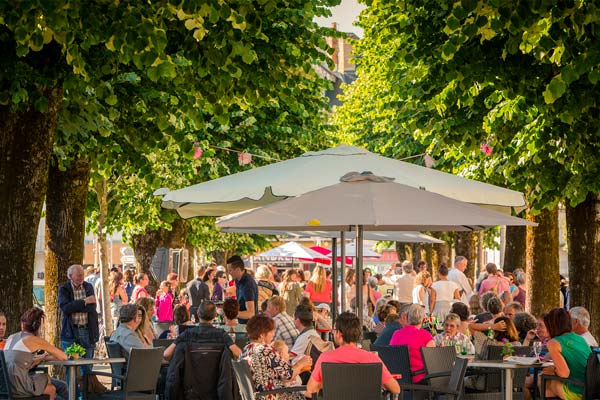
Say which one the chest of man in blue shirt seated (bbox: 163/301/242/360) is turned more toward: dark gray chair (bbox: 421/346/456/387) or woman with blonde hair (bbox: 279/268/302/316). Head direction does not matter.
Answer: the woman with blonde hair

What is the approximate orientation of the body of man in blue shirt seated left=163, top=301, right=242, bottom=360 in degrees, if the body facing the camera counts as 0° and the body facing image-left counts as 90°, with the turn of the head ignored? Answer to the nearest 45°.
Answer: approximately 180°

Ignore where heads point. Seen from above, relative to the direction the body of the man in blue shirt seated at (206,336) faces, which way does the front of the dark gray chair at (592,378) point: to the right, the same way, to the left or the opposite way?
to the left

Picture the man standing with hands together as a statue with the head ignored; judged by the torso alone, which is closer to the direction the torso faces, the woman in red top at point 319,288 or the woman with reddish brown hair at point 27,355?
the woman with reddish brown hair

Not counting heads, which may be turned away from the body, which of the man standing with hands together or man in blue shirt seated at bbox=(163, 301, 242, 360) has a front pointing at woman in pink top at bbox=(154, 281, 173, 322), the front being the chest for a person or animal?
the man in blue shirt seated

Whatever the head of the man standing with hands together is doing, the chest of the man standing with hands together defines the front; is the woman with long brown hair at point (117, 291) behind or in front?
behind

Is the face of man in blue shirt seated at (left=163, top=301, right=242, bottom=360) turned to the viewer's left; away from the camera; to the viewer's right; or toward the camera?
away from the camera

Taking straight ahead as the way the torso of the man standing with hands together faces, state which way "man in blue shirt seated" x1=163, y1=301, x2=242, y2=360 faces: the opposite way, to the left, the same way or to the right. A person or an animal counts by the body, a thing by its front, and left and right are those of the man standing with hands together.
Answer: the opposite way
